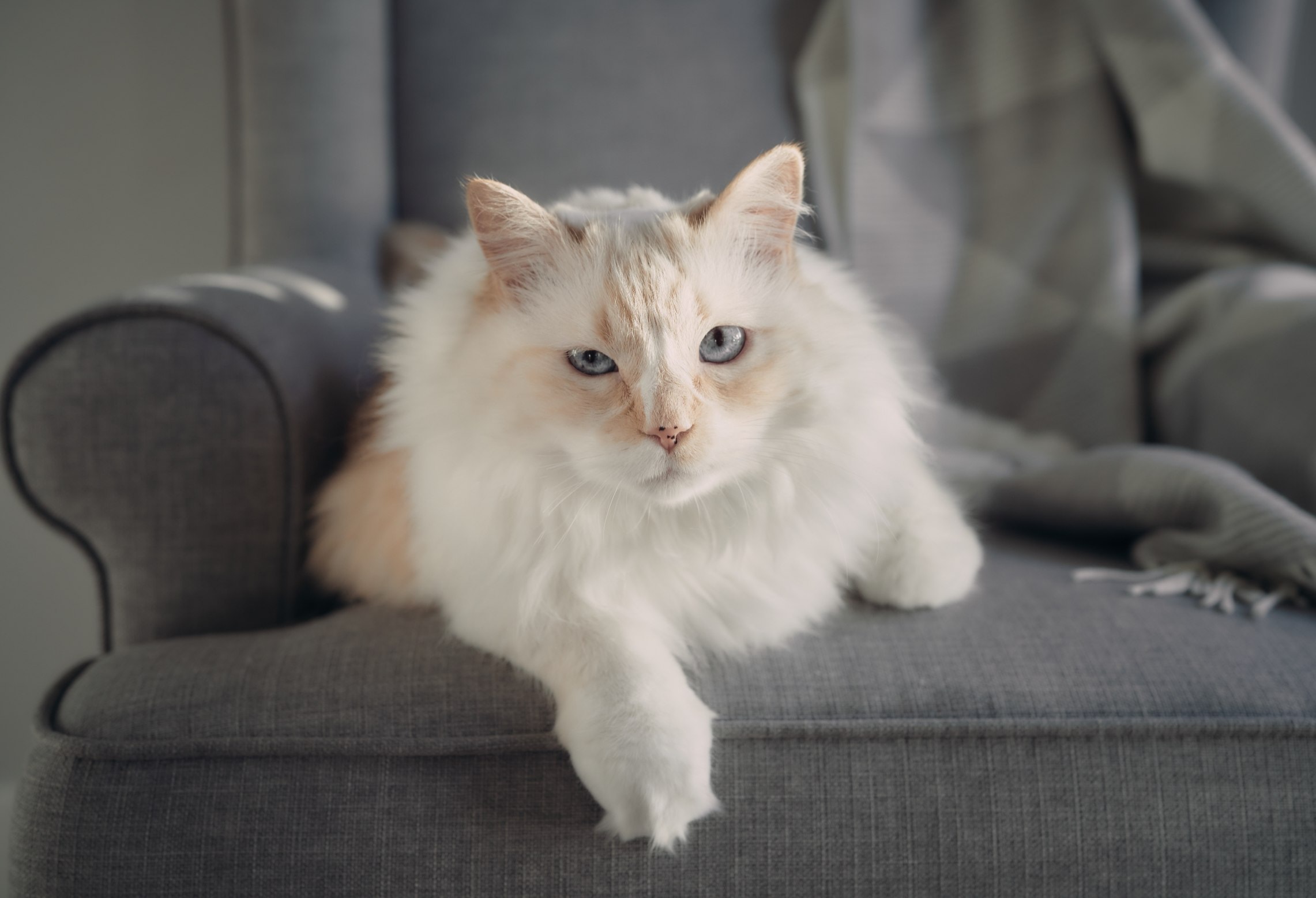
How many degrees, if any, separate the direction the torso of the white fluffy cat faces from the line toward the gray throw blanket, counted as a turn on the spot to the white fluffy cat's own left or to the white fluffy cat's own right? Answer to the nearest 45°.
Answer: approximately 135° to the white fluffy cat's own left

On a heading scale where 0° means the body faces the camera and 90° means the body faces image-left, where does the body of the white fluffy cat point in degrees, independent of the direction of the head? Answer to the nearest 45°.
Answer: approximately 0°

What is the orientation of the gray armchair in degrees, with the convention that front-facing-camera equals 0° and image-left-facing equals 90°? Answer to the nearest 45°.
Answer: approximately 0°
